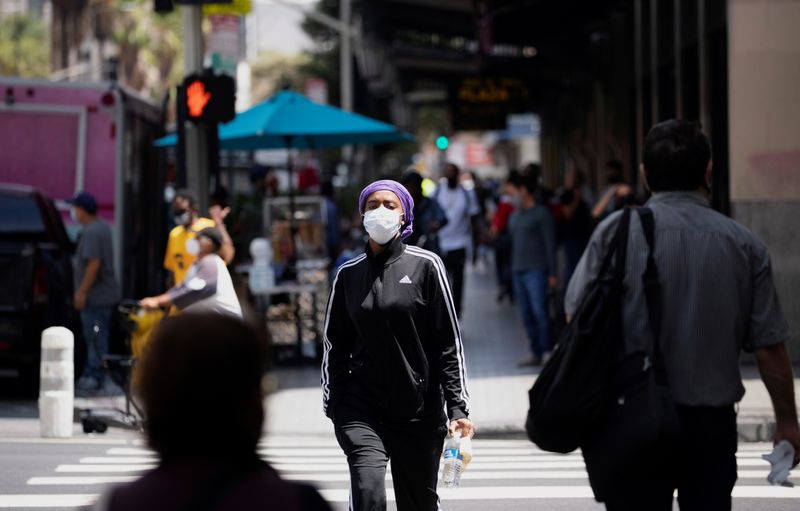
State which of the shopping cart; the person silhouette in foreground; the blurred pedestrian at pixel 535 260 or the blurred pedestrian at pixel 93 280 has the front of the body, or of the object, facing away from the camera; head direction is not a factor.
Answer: the person silhouette in foreground

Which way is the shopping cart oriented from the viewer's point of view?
to the viewer's left

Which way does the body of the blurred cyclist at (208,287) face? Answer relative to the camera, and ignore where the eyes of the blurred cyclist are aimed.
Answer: to the viewer's left

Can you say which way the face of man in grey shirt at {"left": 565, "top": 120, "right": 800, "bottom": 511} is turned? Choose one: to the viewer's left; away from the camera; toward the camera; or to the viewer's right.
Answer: away from the camera

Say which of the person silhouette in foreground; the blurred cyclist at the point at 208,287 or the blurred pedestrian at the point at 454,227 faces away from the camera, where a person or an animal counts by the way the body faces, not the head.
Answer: the person silhouette in foreground

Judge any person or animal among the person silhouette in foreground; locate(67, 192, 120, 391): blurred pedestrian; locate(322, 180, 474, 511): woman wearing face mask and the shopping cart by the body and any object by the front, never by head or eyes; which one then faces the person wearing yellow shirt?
the person silhouette in foreground

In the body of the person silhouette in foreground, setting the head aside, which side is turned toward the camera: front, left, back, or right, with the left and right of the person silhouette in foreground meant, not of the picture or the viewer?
back

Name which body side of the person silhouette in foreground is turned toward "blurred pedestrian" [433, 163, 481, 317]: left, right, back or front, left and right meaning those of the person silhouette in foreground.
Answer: front

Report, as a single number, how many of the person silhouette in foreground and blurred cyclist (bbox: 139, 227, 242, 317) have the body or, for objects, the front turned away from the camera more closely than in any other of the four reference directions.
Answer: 1

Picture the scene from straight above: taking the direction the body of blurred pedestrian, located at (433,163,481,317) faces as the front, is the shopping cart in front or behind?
in front

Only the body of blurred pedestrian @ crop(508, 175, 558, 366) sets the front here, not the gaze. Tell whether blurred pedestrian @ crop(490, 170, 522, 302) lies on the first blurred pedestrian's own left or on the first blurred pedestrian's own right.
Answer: on the first blurred pedestrian's own right

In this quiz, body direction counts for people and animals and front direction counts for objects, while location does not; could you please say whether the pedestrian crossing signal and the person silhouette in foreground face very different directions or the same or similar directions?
very different directions

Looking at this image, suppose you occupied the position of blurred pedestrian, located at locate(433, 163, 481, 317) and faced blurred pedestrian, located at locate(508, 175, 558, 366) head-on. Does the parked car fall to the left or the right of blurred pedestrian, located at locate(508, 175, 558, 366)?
right

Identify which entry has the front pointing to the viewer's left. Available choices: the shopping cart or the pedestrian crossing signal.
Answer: the shopping cart

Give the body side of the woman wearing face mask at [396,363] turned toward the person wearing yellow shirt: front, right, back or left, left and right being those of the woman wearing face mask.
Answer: back
